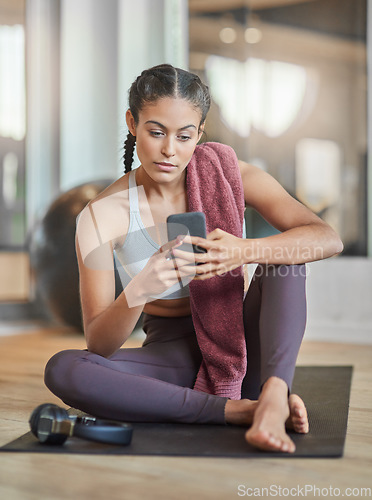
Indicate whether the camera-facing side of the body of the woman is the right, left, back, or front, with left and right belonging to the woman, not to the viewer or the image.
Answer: front

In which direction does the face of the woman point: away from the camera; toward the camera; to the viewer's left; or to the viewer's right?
toward the camera
